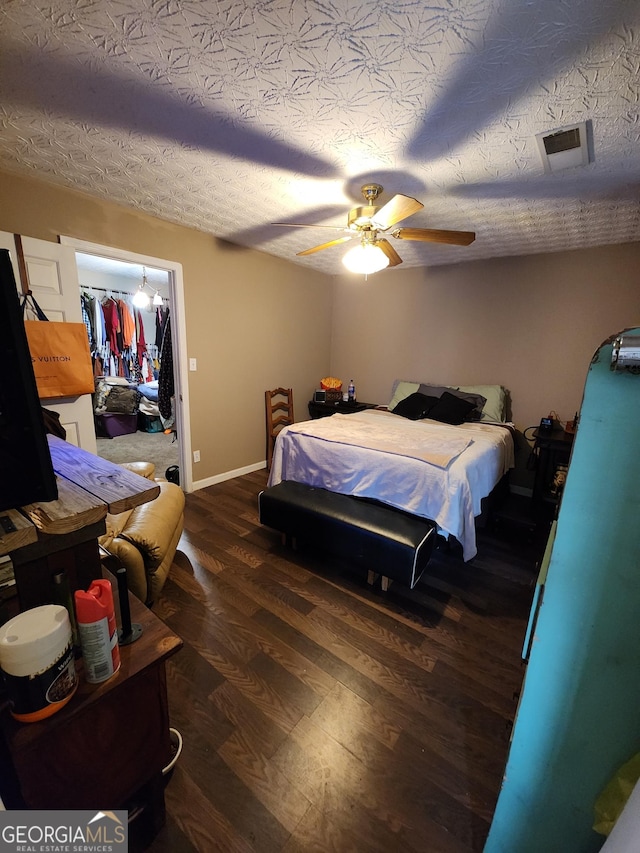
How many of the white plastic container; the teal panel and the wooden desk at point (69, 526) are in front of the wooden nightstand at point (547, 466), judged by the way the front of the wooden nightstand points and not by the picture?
3

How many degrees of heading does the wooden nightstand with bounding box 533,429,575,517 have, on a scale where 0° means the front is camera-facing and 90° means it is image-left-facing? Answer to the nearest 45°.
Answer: approximately 0°

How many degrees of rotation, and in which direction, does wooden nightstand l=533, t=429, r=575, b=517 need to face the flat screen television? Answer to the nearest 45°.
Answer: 0° — it already faces it

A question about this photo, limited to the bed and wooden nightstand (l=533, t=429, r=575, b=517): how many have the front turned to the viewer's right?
0

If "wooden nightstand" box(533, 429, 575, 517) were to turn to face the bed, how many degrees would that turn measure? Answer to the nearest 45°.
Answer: approximately 45° to its right

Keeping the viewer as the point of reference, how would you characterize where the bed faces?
facing the viewer and to the left of the viewer

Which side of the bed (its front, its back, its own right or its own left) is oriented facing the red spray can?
front

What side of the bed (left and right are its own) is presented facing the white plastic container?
front

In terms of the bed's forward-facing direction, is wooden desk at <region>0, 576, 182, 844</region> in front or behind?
in front

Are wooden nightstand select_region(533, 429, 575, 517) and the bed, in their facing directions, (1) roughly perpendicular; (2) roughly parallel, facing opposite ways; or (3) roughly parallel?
roughly parallel

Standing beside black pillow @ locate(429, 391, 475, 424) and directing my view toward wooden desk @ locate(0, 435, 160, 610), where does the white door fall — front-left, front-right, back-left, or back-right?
front-right

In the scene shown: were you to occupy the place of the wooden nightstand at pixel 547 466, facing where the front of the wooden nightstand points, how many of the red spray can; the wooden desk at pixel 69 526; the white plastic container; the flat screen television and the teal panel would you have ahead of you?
5

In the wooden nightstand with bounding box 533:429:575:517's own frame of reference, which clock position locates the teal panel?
The teal panel is roughly at 12 o'clock from the wooden nightstand.

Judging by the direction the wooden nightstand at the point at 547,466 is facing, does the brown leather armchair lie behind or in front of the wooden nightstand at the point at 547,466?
in front
